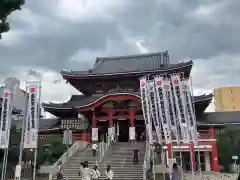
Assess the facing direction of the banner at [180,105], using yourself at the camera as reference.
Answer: facing the viewer

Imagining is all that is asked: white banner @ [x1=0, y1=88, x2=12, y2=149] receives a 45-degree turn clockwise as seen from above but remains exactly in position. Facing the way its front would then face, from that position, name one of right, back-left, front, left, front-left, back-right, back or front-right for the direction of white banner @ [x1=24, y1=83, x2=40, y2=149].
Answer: left

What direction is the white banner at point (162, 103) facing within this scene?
toward the camera

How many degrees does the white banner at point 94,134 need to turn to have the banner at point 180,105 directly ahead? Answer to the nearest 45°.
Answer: approximately 45° to its left

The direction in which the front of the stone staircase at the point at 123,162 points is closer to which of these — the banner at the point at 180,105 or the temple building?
the banner

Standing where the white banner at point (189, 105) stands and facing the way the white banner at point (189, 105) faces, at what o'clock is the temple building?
The temple building is roughly at 5 o'clock from the white banner.

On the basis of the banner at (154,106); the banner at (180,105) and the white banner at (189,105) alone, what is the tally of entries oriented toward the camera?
3

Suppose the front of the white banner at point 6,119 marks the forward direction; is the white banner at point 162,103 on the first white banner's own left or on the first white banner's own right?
on the first white banner's own left

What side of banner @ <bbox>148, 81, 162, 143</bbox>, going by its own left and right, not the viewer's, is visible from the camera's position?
front

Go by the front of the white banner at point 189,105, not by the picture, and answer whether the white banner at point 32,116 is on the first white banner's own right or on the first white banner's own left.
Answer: on the first white banner's own right

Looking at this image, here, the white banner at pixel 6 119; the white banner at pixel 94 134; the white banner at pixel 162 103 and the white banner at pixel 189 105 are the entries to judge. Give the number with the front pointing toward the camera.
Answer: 4
